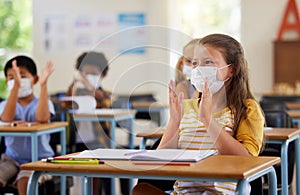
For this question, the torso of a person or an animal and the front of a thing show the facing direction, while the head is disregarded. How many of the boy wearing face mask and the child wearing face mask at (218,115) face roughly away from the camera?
0

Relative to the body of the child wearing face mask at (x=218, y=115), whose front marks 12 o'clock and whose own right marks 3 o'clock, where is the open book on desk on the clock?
The open book on desk is roughly at 12 o'clock from the child wearing face mask.

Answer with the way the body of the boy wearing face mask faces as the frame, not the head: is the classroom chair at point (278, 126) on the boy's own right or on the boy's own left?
on the boy's own left

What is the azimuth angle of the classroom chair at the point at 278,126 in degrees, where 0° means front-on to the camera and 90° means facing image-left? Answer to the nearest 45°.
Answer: approximately 45°

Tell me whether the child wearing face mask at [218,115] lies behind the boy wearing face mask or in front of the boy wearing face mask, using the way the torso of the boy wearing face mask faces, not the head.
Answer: in front

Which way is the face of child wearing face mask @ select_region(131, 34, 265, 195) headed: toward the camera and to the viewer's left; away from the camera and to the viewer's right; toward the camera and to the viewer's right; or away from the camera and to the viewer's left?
toward the camera and to the viewer's left
